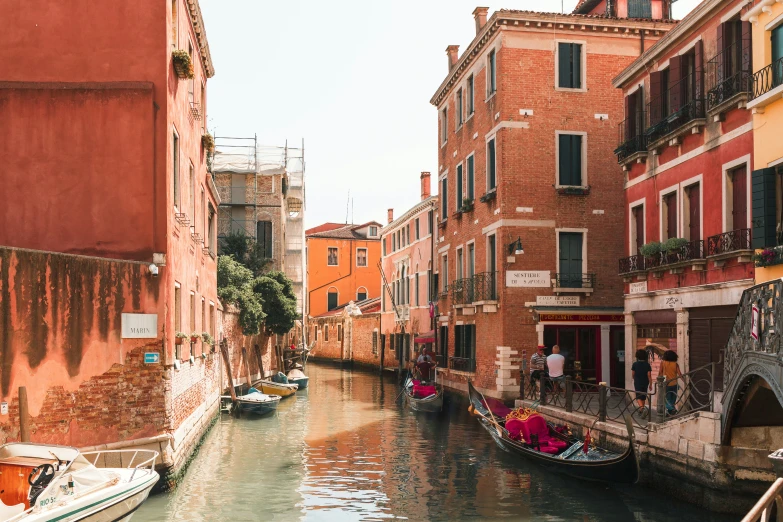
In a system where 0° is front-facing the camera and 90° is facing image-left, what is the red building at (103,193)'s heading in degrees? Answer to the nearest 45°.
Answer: approximately 270°

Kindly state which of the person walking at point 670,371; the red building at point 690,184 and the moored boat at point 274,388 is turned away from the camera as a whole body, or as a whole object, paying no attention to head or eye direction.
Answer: the person walking

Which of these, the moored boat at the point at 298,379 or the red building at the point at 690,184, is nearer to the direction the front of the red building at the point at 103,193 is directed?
the red building

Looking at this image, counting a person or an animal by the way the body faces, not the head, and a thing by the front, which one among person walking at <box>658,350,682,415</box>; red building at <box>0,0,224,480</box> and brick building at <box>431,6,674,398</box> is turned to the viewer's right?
the red building

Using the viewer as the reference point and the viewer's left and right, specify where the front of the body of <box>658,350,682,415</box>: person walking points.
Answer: facing away from the viewer

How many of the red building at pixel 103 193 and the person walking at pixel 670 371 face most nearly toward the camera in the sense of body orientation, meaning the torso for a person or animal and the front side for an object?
0

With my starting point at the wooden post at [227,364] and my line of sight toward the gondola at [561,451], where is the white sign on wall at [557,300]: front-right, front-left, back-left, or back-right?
front-left

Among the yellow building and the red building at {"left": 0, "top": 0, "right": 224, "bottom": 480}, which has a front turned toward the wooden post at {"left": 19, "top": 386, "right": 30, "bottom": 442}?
the yellow building

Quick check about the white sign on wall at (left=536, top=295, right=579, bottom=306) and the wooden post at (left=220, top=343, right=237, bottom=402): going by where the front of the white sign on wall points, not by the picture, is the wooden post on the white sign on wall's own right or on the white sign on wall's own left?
on the white sign on wall's own right
